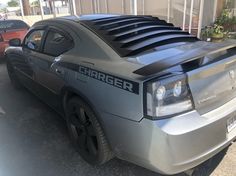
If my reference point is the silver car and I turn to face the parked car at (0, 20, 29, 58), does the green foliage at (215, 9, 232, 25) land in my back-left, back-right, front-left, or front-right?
front-right

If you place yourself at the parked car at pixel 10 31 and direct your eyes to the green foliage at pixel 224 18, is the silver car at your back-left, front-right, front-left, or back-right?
front-right

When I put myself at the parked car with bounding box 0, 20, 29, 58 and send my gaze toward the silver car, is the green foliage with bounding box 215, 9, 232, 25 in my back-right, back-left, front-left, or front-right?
front-left

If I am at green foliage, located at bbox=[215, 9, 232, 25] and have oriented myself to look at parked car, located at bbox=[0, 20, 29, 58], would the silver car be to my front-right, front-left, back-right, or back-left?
front-left

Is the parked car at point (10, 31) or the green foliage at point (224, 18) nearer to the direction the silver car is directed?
the parked car

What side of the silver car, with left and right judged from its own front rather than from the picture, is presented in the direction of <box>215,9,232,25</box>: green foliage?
right

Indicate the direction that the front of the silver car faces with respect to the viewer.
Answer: facing away from the viewer and to the left of the viewer

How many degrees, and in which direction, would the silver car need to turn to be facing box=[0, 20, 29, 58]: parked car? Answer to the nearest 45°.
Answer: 0° — it already faces it
